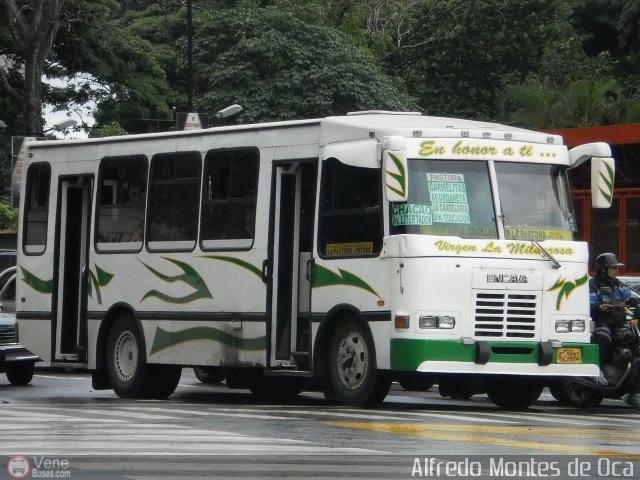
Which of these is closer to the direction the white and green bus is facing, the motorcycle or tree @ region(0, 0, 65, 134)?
the motorcycle

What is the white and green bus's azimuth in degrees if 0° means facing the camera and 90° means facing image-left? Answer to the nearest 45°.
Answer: approximately 315°

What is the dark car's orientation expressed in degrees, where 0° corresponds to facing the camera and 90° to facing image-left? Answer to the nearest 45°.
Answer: approximately 315°

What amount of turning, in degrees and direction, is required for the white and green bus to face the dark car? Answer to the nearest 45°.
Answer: approximately 180°

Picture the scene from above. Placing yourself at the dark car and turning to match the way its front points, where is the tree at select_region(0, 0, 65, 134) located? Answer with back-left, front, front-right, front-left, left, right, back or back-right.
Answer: back-left

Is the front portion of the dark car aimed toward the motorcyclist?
yes

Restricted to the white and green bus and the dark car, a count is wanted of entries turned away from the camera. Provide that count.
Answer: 0
